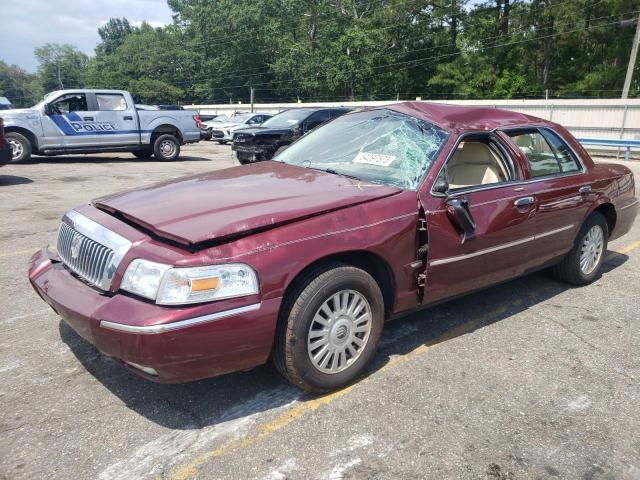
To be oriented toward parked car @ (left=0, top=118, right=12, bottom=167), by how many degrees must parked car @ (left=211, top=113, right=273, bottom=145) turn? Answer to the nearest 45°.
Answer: approximately 45° to its left

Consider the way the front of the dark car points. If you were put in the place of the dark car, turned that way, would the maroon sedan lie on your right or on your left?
on your left

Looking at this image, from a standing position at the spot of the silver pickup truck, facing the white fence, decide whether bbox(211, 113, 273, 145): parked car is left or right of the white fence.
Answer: left

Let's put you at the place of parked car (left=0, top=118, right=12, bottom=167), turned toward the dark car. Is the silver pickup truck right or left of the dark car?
left

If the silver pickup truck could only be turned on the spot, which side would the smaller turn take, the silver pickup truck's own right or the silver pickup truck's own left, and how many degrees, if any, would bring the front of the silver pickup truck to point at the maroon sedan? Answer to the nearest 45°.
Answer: approximately 90° to the silver pickup truck's own left

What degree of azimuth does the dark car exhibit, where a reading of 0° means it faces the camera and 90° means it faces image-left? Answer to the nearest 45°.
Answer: approximately 45°

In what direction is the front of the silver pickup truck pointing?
to the viewer's left

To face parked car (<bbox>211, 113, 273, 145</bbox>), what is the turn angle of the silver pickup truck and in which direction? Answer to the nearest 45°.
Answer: approximately 135° to its right

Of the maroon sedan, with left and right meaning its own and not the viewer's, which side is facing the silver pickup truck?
right
